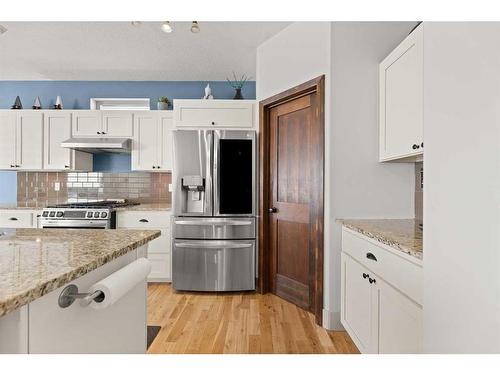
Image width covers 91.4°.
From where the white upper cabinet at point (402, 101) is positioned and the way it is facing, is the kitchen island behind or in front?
in front

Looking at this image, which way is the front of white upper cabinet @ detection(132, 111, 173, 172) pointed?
toward the camera

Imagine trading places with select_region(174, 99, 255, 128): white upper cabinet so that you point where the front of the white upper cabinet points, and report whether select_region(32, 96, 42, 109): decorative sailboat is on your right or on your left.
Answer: on your right

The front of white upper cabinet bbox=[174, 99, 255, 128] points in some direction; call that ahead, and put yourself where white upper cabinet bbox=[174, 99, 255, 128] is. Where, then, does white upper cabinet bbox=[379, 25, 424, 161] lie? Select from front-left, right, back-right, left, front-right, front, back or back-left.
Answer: front-left

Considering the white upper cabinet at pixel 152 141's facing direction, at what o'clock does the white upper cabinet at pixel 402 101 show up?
the white upper cabinet at pixel 402 101 is roughly at 11 o'clock from the white upper cabinet at pixel 152 141.

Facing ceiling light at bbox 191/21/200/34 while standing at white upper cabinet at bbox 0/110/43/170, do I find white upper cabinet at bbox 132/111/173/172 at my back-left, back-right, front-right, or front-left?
front-left

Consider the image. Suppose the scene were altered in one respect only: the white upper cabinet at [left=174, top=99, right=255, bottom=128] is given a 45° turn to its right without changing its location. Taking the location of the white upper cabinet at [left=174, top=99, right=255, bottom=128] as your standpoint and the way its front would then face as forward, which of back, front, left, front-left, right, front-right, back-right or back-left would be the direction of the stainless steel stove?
front-right

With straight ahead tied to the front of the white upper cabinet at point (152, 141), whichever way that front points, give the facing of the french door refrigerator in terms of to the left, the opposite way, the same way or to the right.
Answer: the same way

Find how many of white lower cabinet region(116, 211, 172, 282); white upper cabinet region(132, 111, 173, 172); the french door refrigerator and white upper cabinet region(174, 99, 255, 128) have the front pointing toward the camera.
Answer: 4

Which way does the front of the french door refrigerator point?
toward the camera

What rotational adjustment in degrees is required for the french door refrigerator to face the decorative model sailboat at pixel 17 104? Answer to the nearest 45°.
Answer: approximately 90° to its right

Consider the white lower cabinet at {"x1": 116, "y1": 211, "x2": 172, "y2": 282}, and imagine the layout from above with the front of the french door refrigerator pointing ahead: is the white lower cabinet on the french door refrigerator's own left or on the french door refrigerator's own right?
on the french door refrigerator's own right

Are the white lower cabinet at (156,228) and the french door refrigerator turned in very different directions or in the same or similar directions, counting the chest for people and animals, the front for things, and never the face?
same or similar directions

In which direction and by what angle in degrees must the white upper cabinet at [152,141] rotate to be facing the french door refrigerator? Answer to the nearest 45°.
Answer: approximately 45° to its left

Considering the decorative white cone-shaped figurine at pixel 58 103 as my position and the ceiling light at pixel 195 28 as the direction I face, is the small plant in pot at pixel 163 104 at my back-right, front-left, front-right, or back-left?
front-left

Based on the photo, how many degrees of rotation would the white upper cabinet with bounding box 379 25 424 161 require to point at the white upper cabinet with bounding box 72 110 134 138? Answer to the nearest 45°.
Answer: approximately 45° to its right

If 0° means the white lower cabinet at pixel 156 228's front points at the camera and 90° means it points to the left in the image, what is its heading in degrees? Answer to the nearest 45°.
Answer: approximately 0°
